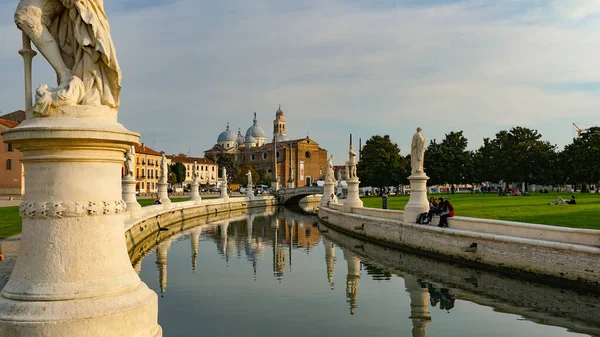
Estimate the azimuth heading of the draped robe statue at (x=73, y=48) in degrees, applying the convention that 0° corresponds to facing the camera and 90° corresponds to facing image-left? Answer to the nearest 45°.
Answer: approximately 90°

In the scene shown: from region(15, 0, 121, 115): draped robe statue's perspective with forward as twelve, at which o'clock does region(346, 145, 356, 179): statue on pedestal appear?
The statue on pedestal is roughly at 4 o'clock from the draped robe statue.

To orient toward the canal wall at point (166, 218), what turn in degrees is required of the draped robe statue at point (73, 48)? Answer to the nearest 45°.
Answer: approximately 90° to its right

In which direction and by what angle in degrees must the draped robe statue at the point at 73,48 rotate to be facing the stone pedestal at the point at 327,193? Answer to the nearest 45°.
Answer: approximately 135° to its right

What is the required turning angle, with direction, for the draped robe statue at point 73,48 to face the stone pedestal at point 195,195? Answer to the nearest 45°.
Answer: approximately 90° to its right

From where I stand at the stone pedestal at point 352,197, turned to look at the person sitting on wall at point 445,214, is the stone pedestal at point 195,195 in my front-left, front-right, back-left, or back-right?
back-right
